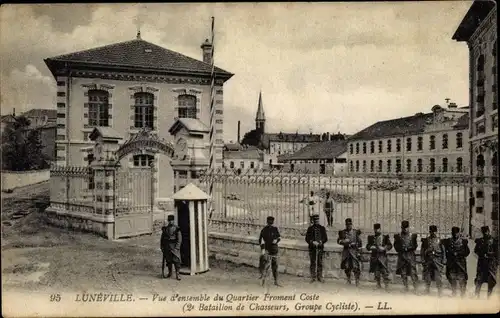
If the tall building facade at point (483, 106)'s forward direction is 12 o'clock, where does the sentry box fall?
The sentry box is roughly at 11 o'clock from the tall building facade.

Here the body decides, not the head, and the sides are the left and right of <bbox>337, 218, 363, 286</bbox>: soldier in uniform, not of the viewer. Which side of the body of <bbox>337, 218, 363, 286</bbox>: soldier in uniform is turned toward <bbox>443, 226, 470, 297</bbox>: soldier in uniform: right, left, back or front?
left

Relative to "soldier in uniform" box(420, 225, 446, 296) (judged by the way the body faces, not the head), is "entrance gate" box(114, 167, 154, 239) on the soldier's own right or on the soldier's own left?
on the soldier's own right

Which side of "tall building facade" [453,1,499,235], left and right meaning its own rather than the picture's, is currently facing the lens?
left

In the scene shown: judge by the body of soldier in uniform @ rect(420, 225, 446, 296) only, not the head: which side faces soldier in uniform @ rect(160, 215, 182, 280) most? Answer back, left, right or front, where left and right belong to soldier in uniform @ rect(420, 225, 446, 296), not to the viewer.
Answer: right

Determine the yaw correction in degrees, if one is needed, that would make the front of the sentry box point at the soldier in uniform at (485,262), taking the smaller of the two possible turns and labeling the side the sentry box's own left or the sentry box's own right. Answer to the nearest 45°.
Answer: approximately 135° to the sentry box's own left

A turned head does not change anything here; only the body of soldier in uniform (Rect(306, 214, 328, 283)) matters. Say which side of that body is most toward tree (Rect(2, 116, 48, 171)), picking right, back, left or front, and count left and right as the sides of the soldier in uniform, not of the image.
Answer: back
